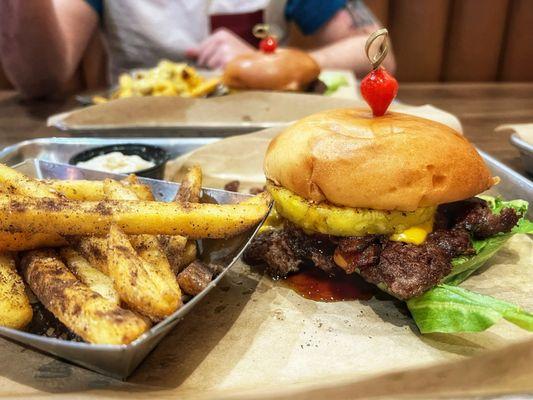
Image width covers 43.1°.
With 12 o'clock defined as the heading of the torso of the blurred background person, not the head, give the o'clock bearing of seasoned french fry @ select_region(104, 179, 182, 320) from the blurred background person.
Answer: The seasoned french fry is roughly at 12 o'clock from the blurred background person.

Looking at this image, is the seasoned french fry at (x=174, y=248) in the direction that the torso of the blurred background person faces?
yes

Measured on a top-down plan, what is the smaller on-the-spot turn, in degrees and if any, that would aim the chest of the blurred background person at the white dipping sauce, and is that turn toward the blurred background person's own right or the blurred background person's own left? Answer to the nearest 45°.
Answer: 0° — they already face it

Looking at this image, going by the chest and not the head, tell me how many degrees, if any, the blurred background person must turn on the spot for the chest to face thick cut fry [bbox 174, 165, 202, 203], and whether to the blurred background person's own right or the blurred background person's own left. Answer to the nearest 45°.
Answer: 0° — they already face it

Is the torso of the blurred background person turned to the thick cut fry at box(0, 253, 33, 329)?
yes

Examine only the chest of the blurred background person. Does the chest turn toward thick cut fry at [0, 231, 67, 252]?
yes

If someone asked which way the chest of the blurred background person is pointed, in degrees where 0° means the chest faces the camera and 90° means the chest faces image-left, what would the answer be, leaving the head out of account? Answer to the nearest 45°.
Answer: approximately 0°

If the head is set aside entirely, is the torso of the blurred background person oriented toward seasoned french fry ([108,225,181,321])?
yes

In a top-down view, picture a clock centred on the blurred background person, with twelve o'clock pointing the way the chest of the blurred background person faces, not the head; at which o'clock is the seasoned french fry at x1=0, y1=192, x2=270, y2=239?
The seasoned french fry is roughly at 12 o'clock from the blurred background person.

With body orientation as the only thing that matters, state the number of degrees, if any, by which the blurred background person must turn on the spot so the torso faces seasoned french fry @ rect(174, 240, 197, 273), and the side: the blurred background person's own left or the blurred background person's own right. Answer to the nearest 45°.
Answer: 0° — they already face it

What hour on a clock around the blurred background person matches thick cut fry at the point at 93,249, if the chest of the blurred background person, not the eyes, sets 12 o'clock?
The thick cut fry is roughly at 12 o'clock from the blurred background person.
